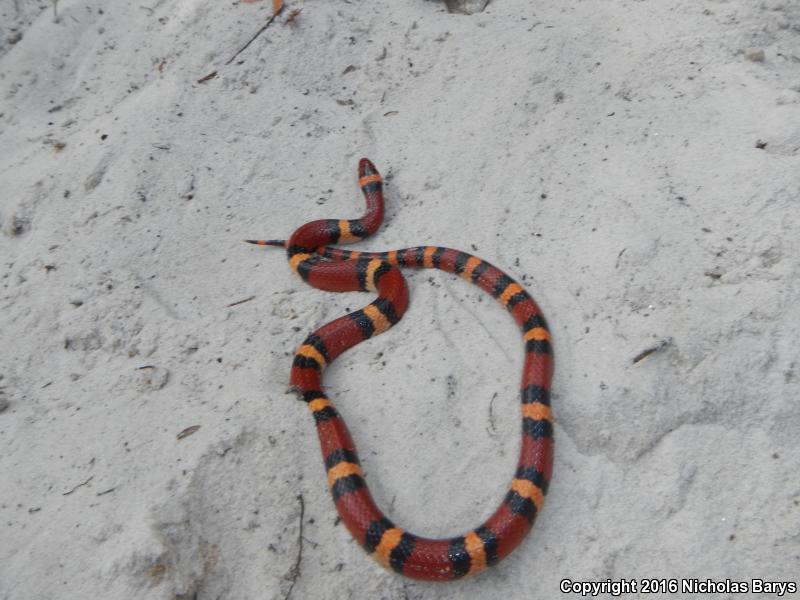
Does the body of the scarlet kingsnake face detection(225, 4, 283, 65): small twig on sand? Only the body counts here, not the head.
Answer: yes

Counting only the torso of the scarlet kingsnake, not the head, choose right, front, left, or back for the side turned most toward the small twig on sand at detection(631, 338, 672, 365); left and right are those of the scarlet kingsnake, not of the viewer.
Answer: right

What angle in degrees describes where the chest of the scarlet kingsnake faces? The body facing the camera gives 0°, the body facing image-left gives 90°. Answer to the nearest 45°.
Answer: approximately 180°
